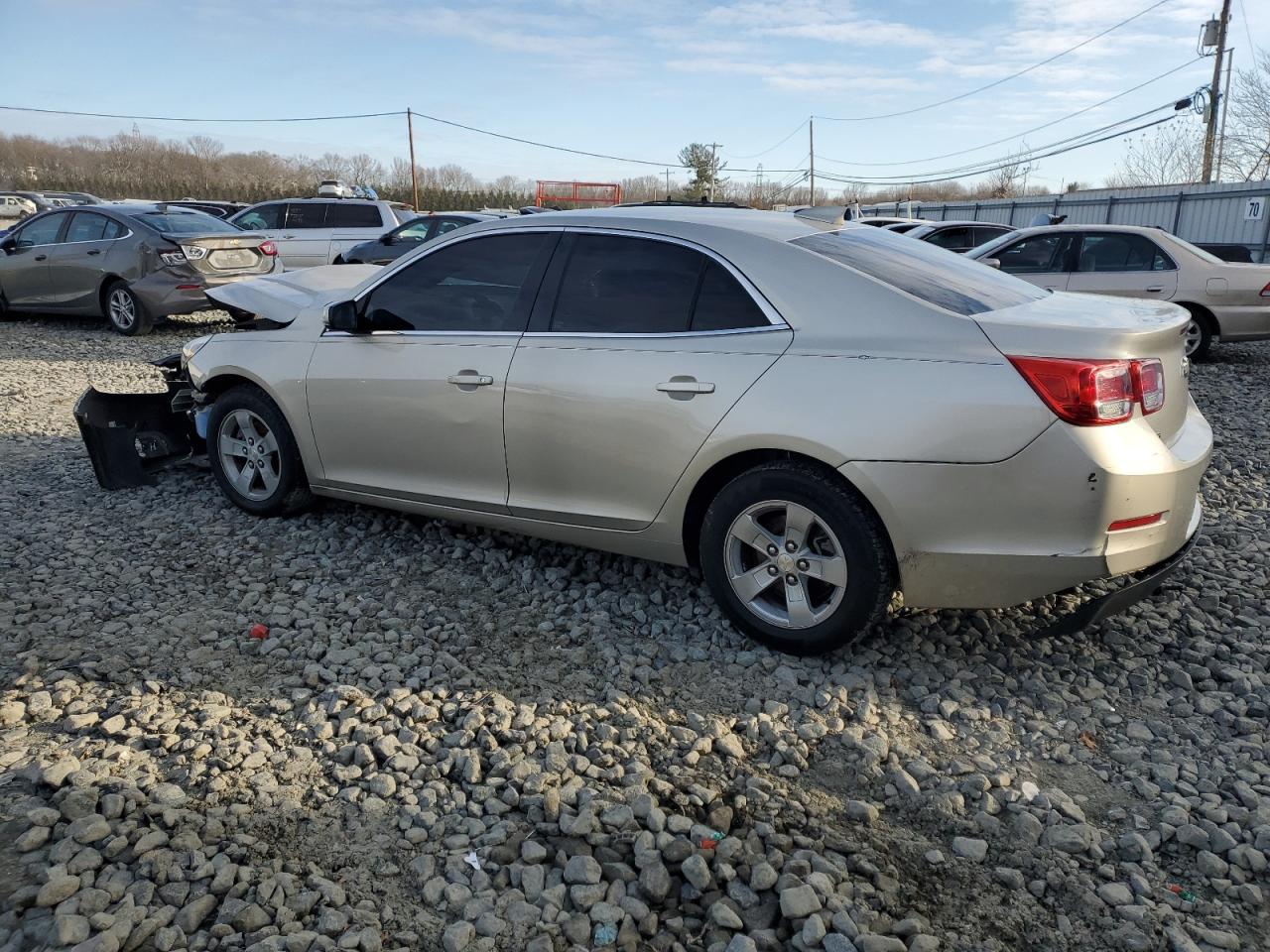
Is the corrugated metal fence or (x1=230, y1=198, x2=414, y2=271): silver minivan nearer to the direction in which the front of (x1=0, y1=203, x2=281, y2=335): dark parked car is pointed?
the silver minivan

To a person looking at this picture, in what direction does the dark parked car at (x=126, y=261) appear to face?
facing away from the viewer and to the left of the viewer

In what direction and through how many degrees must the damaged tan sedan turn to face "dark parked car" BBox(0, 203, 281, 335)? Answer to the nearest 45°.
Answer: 0° — it already faces it

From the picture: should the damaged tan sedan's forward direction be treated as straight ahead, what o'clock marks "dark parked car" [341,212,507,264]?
The dark parked car is roughly at 1 o'clock from the damaged tan sedan.

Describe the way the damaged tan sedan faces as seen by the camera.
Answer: facing away from the viewer and to the left of the viewer

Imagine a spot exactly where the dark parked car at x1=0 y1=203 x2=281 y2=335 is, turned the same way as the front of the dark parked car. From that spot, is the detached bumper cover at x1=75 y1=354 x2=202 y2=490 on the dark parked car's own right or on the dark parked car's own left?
on the dark parked car's own left

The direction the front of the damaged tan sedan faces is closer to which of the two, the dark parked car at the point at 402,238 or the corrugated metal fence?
the dark parked car

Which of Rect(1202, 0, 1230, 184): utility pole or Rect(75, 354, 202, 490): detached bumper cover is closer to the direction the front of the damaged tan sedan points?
the detached bumper cover

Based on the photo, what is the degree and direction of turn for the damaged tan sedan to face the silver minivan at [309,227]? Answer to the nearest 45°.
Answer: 0° — it already faces it

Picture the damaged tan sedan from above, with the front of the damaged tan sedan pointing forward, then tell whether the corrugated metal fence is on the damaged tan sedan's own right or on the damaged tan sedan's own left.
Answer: on the damaged tan sedan's own right

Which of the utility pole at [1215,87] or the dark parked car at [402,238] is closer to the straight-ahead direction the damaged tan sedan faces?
the dark parked car
